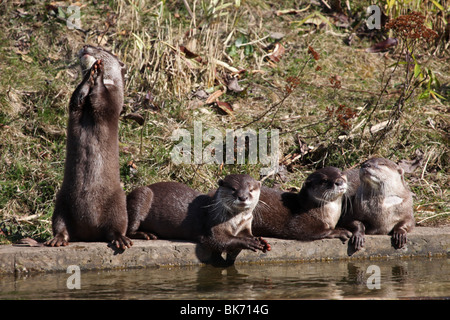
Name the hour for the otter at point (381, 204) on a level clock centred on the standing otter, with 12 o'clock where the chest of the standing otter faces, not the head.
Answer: The otter is roughly at 9 o'clock from the standing otter.

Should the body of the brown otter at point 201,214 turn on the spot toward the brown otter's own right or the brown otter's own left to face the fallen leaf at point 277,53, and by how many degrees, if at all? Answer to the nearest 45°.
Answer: approximately 135° to the brown otter's own left

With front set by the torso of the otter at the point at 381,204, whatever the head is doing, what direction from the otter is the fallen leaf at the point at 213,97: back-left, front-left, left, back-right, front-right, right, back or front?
back-right

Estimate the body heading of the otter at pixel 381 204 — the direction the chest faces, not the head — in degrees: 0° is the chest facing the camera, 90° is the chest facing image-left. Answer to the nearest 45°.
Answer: approximately 0°

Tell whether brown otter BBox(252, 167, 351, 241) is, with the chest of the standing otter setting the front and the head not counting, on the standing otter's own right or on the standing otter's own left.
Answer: on the standing otter's own left

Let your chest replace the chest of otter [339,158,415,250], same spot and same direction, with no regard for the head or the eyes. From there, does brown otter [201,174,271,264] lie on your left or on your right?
on your right

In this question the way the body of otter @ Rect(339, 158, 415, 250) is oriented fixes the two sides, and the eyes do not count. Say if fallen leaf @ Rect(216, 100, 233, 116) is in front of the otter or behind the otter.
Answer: behind

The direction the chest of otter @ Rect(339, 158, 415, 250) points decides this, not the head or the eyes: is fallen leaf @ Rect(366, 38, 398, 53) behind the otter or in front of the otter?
behind

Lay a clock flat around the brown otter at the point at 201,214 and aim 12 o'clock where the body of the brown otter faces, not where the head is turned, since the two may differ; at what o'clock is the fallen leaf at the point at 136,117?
The fallen leaf is roughly at 7 o'clock from the brown otter.

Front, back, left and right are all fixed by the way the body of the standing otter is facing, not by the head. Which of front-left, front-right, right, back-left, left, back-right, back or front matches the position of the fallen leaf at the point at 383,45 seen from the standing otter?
back-left

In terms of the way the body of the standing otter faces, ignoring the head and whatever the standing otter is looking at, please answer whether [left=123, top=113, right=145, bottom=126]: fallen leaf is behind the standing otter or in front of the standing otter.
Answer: behind

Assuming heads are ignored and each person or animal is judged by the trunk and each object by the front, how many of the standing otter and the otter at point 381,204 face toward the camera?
2

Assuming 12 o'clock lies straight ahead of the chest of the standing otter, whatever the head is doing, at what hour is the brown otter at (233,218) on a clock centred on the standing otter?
The brown otter is roughly at 9 o'clock from the standing otter.

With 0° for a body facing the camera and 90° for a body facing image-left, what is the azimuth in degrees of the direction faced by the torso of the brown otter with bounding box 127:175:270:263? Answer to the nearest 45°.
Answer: approximately 315°
